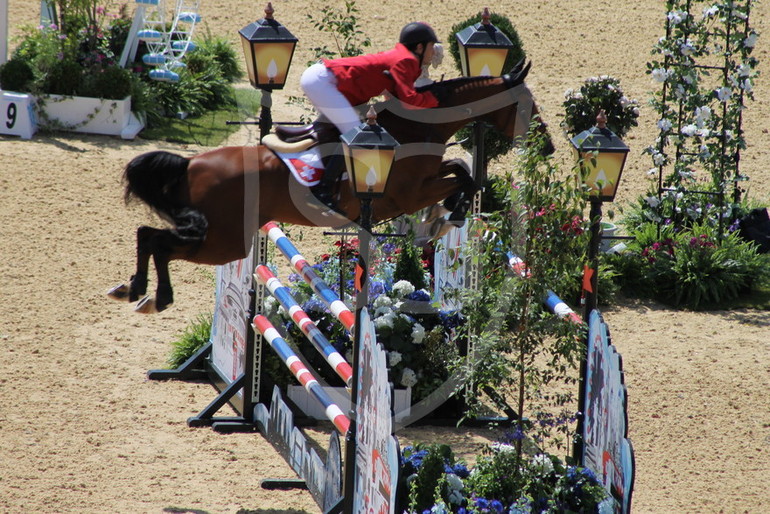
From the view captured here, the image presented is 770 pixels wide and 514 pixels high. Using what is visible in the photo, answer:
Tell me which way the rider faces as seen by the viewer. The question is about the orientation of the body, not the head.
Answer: to the viewer's right

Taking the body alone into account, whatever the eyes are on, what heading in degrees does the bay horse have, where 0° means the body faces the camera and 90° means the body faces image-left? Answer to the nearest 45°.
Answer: approximately 270°

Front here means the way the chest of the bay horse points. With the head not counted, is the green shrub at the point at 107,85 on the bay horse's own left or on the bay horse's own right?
on the bay horse's own left

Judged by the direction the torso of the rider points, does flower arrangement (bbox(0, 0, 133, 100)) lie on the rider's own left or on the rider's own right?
on the rider's own left

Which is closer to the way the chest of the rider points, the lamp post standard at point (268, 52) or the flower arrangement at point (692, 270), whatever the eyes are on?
the flower arrangement
